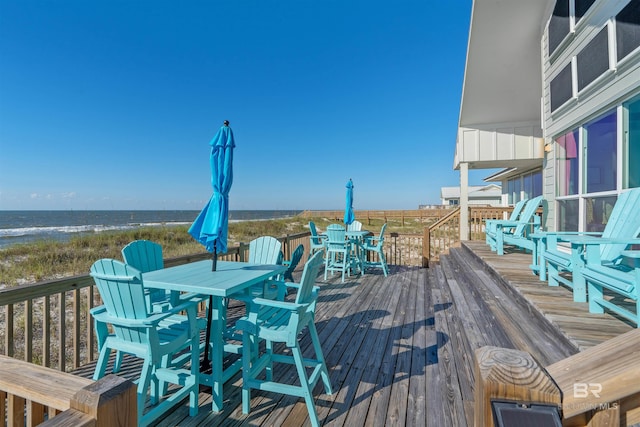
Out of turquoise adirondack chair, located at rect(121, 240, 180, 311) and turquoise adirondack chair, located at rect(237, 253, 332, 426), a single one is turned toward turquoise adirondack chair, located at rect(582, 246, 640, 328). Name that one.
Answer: turquoise adirondack chair, located at rect(121, 240, 180, 311)

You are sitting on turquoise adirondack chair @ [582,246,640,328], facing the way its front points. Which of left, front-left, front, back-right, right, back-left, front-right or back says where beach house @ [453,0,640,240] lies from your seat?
back-right

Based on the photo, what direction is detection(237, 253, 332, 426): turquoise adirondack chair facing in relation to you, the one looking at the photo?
facing to the left of the viewer

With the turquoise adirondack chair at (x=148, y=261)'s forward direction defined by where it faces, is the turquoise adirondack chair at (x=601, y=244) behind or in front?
in front

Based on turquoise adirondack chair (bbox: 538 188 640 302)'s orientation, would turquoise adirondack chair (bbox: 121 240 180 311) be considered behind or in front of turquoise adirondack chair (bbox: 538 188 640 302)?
in front

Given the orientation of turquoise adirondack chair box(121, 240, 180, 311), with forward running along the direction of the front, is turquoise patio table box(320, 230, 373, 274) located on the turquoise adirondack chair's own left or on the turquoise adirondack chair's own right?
on the turquoise adirondack chair's own left

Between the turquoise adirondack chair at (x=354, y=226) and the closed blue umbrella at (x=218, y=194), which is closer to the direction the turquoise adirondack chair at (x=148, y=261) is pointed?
the closed blue umbrella

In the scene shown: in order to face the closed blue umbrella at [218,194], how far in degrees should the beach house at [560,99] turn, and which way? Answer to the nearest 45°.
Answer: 0° — it already faces it

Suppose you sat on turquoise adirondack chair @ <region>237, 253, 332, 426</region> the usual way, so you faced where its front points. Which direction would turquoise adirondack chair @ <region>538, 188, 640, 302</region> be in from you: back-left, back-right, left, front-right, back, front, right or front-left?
back

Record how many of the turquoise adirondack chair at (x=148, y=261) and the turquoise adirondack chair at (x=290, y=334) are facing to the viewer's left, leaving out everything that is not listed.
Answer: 1

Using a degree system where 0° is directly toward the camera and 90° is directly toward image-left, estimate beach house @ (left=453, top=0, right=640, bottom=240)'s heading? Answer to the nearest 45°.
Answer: approximately 45°

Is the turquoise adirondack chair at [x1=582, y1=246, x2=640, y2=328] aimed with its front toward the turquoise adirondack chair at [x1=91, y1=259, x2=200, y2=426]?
yes

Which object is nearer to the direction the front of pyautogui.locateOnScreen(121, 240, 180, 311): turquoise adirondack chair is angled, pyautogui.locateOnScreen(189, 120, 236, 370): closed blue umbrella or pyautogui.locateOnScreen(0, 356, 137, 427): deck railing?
the closed blue umbrella

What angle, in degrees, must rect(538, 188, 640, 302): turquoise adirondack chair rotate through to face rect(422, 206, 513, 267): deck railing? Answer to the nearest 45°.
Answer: approximately 90° to its right
